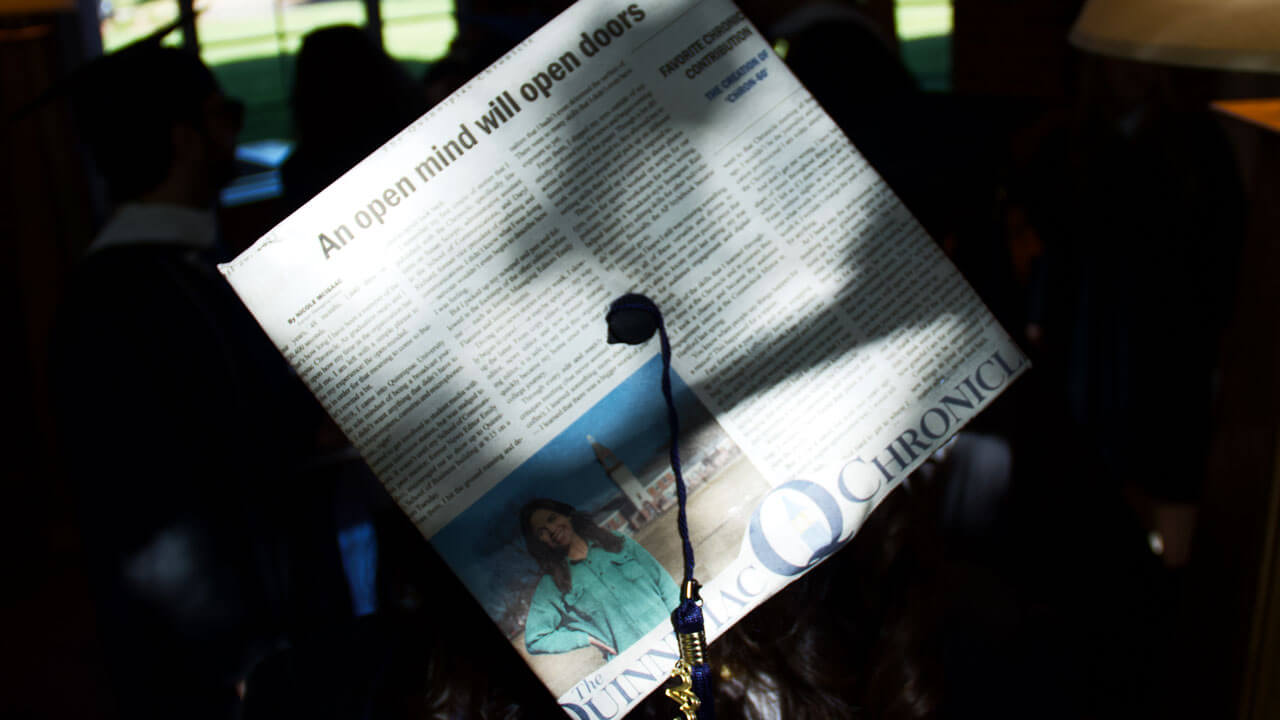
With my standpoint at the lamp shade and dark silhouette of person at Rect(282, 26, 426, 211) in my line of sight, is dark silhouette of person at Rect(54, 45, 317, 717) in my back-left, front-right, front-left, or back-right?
front-left

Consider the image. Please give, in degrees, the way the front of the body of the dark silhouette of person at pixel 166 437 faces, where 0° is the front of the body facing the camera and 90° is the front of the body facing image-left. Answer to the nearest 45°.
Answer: approximately 270°
